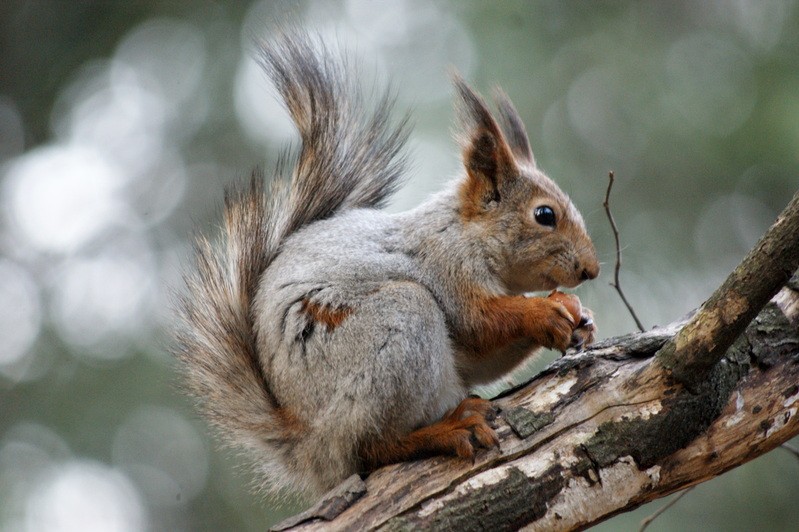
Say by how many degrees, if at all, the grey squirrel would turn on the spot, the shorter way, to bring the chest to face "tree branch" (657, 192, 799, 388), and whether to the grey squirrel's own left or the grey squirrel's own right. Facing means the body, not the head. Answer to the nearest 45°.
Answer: approximately 45° to the grey squirrel's own right

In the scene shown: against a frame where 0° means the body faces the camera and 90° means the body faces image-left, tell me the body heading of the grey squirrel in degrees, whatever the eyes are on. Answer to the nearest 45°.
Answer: approximately 270°
